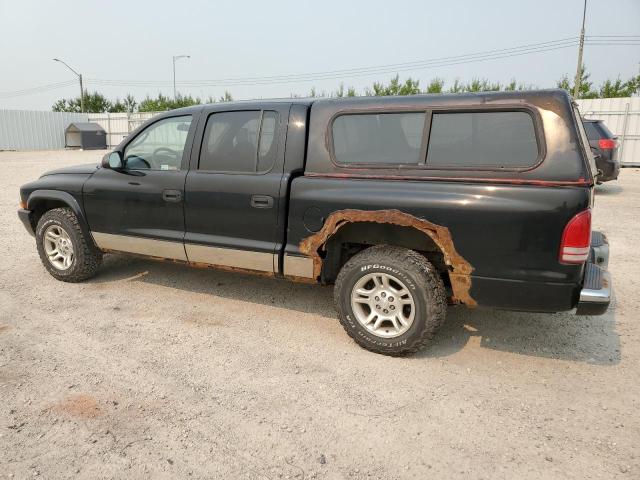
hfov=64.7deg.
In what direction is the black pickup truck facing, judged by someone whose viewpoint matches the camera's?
facing away from the viewer and to the left of the viewer

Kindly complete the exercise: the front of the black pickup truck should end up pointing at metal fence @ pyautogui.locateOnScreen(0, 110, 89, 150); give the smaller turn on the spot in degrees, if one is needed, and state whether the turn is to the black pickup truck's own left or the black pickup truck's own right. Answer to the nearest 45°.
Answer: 0° — it already faces it

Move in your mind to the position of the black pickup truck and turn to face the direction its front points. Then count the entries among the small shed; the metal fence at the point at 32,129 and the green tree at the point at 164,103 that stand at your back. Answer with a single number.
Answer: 0

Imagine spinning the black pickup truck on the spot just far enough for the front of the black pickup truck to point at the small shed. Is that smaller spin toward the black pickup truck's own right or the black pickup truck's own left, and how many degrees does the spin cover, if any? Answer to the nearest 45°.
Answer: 0° — it already faces it

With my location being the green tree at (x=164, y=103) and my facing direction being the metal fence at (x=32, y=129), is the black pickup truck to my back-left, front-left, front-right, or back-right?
front-left

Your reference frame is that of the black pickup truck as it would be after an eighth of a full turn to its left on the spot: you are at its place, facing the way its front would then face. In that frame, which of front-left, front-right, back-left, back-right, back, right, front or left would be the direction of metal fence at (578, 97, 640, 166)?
back-right

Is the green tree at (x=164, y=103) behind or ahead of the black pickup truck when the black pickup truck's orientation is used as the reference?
ahead
